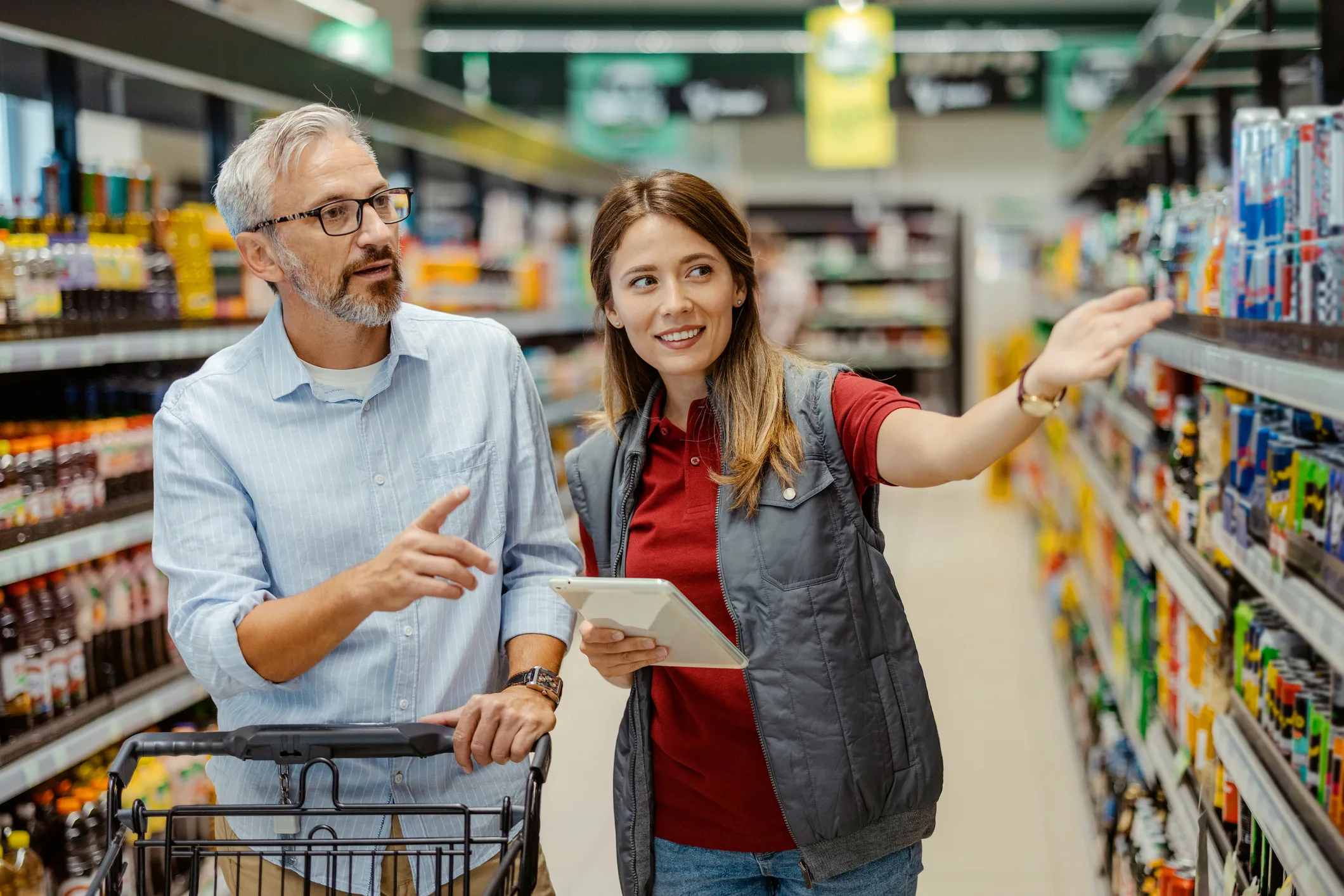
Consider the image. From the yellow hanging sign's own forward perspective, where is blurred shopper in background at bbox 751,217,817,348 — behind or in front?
in front

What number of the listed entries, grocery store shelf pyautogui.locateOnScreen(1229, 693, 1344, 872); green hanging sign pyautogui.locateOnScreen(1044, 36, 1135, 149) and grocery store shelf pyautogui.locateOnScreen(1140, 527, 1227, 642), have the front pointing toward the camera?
1

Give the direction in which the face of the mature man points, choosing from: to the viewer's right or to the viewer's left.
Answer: to the viewer's right

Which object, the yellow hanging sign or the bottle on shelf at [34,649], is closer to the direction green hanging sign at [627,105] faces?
the bottle on shelf

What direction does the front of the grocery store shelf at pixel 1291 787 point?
to the viewer's left

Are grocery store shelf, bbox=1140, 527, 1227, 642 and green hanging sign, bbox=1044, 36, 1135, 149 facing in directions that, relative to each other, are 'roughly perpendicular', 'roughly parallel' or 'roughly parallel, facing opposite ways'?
roughly perpendicular

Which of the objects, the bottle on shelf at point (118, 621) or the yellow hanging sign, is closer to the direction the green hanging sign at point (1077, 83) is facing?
the bottle on shelf

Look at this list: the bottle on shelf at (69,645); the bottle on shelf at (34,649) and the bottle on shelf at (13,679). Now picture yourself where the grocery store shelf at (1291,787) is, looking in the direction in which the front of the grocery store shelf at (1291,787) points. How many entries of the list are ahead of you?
3

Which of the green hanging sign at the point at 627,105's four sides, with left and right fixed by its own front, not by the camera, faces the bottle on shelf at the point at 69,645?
front

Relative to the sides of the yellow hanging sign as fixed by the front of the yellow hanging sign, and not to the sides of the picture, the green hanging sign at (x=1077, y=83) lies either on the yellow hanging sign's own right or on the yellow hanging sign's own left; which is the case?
on the yellow hanging sign's own left

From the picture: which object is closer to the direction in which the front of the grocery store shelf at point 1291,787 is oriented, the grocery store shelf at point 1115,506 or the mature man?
the mature man

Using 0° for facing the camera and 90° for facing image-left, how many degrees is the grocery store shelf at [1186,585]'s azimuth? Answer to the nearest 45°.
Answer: approximately 90°
